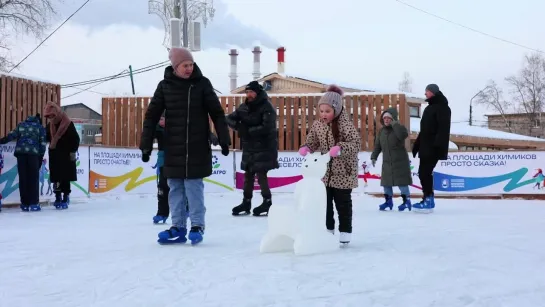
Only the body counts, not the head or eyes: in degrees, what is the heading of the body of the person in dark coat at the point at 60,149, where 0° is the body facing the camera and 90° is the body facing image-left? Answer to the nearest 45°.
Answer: approximately 45°

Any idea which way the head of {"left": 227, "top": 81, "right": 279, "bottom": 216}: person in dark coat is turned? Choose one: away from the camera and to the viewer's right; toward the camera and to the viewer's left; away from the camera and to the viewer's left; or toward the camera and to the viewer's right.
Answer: toward the camera and to the viewer's left

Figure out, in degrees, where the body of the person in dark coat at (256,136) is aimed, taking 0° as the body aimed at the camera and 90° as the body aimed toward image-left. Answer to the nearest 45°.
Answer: approximately 45°

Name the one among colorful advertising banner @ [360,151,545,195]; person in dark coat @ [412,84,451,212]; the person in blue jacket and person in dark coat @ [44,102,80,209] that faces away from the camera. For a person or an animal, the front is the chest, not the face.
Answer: the person in blue jacket

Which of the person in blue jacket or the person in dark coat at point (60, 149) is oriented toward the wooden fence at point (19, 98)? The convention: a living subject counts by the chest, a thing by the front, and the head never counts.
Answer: the person in blue jacket

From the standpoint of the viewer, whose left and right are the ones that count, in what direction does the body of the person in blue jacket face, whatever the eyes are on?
facing away from the viewer

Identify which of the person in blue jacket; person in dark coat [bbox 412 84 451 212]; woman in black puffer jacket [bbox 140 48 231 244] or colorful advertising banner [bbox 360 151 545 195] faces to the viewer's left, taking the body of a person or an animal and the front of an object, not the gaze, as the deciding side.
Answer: the person in dark coat

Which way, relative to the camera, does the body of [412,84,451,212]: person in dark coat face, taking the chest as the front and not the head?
to the viewer's left

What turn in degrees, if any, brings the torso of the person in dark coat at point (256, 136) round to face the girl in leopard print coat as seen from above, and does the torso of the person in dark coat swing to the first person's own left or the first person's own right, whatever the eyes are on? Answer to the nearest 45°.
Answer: approximately 45° to the first person's own left
